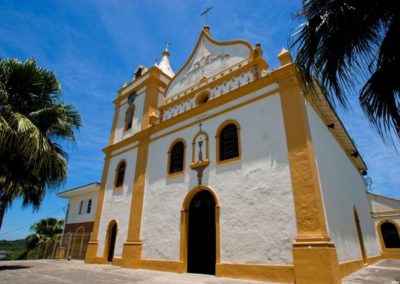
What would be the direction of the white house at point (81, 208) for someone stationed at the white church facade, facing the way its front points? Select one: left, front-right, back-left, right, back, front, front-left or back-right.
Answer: right

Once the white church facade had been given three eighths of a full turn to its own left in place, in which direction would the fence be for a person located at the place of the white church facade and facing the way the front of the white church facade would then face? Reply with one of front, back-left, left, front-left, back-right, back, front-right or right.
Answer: back-left

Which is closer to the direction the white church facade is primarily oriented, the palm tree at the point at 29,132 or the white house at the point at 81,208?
the palm tree

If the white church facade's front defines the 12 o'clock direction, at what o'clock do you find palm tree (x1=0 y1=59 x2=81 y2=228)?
The palm tree is roughly at 1 o'clock from the white church facade.

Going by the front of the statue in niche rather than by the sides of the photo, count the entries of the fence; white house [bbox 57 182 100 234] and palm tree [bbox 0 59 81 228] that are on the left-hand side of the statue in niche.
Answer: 0

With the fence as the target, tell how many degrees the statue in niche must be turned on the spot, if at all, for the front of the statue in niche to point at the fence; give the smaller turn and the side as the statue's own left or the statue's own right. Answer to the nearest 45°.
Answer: approximately 90° to the statue's own right

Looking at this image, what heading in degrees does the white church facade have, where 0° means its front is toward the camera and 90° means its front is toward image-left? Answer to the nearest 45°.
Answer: approximately 45°

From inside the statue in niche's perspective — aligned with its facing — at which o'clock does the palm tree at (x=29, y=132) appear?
The palm tree is roughly at 1 o'clock from the statue in niche.
